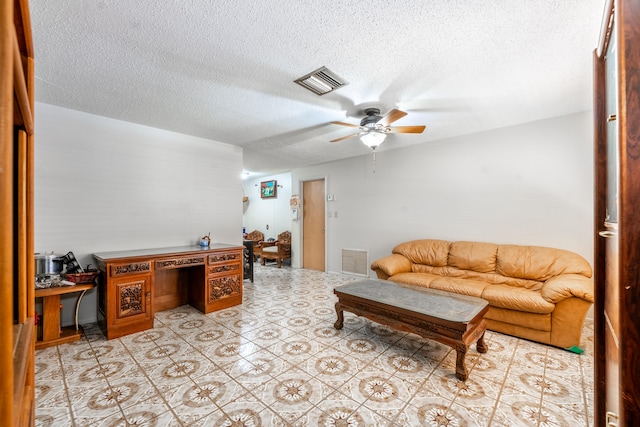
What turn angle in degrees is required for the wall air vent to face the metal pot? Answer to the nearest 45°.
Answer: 0° — it already faces it

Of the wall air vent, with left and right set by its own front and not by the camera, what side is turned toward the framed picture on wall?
right

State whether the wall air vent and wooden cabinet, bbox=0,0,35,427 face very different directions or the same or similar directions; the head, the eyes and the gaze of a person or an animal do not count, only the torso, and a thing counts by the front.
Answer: very different directions

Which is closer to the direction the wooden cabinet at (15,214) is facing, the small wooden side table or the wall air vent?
the wall air vent

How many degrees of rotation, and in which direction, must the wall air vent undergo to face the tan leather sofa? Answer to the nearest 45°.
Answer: approximately 90° to its left

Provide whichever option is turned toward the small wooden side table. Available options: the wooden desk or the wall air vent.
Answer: the wall air vent

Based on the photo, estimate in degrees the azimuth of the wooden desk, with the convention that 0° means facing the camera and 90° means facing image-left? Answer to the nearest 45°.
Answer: approximately 315°

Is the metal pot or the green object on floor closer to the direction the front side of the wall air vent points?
the metal pot

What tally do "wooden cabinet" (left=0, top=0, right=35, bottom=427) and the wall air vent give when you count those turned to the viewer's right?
1

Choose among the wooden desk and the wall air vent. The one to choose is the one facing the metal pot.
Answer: the wall air vent

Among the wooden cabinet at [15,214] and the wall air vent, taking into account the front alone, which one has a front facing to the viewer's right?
the wooden cabinet

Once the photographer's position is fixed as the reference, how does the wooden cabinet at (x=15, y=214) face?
facing to the right of the viewer

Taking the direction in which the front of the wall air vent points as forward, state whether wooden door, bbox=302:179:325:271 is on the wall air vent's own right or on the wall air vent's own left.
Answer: on the wall air vent's own right
